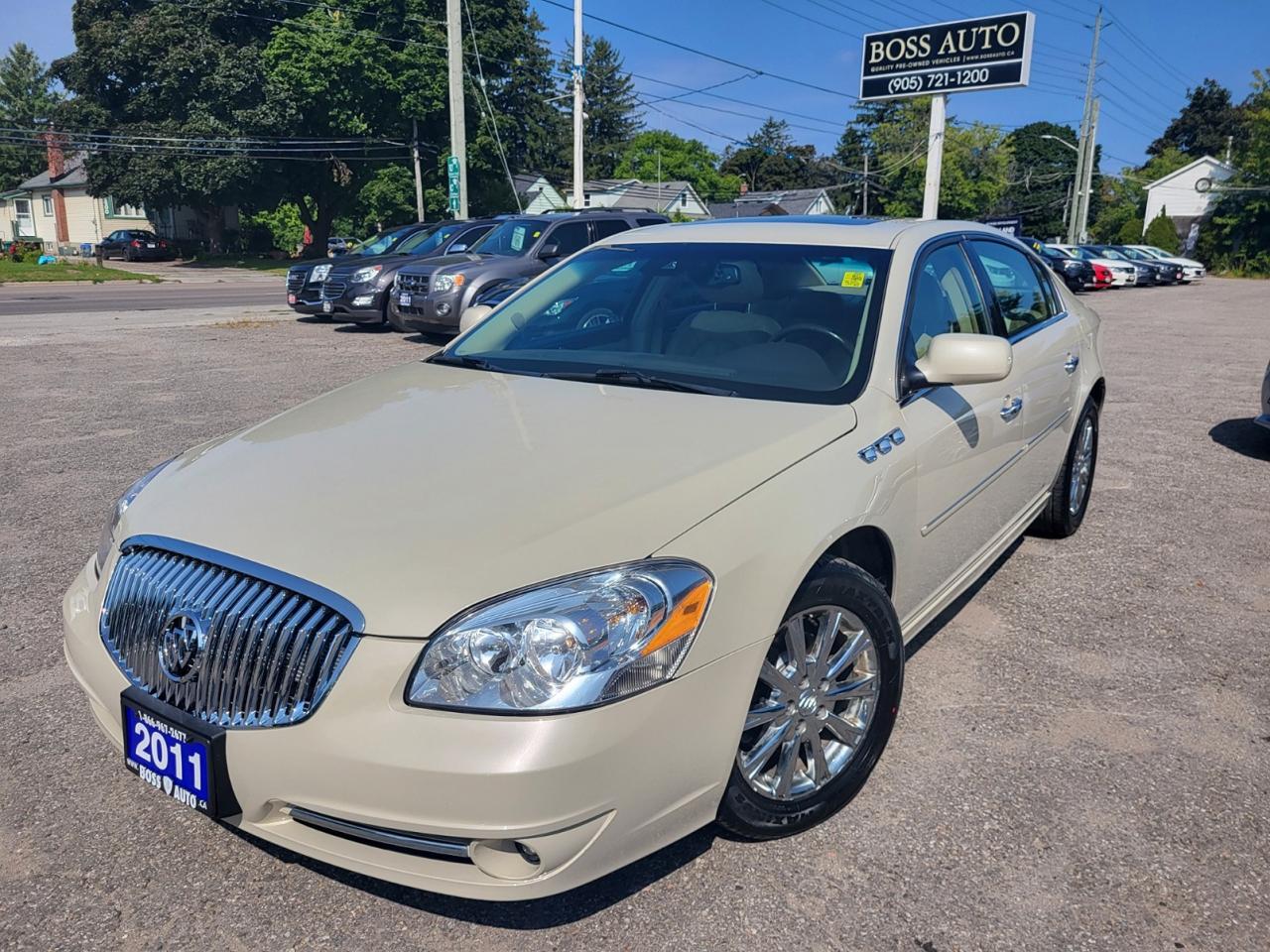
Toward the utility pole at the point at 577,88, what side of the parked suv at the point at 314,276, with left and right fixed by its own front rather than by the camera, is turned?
back

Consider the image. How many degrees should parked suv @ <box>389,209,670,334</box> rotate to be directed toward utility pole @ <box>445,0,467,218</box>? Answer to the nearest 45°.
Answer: approximately 135° to its right

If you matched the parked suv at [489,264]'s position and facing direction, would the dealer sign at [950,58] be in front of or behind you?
behind

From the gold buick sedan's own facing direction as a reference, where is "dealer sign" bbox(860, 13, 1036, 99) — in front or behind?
behind

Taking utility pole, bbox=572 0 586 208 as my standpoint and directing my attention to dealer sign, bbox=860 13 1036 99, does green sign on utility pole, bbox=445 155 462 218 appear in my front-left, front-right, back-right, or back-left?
back-right

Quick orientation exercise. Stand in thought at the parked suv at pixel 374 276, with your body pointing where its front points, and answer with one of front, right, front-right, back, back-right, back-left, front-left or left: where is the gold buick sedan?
front-left

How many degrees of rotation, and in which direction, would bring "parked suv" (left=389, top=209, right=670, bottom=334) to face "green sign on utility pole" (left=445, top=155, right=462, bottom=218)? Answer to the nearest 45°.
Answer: approximately 135° to its right

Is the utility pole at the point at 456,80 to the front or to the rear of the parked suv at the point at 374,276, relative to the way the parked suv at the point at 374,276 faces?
to the rear

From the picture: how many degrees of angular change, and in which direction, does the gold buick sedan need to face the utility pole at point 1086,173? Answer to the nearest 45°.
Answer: approximately 180°

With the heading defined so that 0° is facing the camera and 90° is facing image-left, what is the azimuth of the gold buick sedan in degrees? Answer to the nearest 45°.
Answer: approximately 45°

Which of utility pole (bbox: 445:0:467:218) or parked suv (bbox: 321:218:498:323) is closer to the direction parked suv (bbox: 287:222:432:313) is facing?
the parked suv

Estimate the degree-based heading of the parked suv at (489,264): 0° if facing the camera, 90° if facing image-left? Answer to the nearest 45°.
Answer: approximately 45°

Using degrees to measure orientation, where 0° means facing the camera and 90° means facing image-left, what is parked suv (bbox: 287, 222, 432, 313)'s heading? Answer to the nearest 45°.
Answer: approximately 45°
